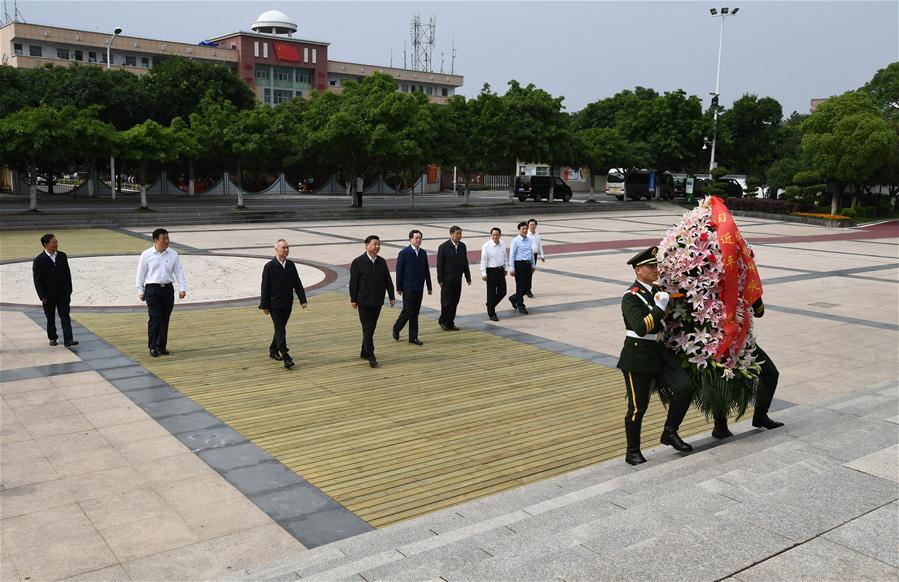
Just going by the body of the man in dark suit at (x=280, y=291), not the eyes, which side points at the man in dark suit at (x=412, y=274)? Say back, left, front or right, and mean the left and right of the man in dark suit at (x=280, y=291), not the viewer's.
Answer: left

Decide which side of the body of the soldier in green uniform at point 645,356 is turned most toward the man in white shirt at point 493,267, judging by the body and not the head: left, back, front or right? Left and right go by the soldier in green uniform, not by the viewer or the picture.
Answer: back

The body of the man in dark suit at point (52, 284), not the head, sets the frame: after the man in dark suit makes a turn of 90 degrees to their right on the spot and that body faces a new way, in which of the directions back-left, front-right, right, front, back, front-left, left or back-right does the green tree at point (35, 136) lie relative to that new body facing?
back-right

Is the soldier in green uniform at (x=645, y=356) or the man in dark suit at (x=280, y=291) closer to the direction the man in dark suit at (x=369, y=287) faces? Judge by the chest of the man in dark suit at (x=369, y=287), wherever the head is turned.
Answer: the soldier in green uniform

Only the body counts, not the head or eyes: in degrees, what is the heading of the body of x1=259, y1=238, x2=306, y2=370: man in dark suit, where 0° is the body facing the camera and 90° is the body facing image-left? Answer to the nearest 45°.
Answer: approximately 315°

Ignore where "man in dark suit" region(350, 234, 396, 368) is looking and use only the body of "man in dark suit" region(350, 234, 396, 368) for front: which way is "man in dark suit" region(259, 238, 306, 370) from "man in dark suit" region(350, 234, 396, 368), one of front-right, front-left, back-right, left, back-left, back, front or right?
back-right

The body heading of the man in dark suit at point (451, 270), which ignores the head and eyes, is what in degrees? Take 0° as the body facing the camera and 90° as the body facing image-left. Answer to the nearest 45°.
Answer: approximately 315°

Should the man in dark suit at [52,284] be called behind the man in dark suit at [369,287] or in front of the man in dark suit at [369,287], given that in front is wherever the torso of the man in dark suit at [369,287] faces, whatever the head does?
behind

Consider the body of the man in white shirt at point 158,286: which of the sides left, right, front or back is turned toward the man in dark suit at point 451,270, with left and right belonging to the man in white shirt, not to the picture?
left

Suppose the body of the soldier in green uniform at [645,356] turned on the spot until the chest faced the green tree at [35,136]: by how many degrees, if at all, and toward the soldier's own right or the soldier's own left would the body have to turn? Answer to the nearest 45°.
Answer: approximately 180°
